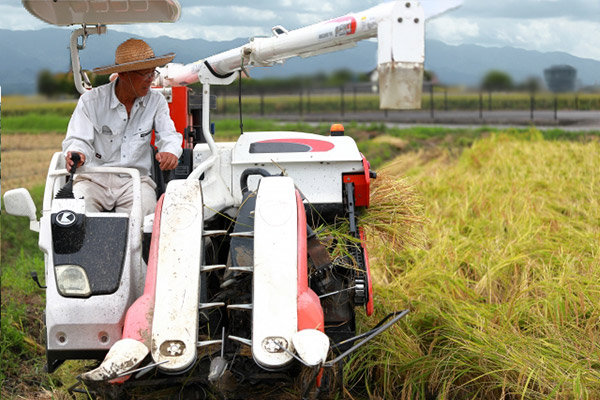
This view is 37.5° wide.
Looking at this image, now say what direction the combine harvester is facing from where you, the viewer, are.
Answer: facing the viewer

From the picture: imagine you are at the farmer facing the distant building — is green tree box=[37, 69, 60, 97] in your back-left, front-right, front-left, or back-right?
front-left

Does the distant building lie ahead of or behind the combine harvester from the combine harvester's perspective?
behind

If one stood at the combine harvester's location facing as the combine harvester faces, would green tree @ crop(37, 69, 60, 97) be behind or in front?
behind

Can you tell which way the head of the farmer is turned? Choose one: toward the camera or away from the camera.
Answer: toward the camera
